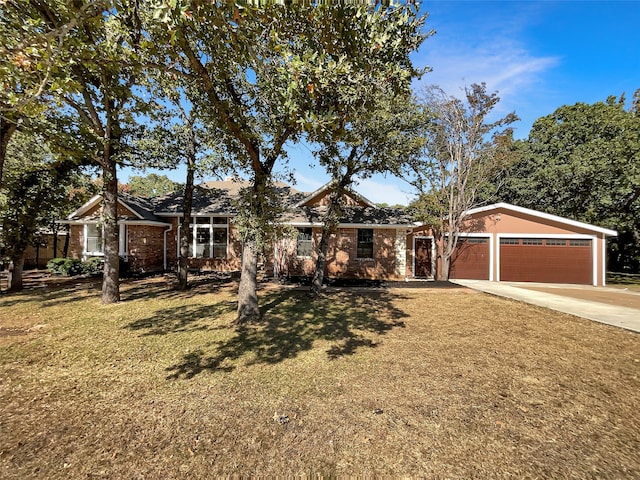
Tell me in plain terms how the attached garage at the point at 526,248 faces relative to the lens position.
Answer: facing the viewer

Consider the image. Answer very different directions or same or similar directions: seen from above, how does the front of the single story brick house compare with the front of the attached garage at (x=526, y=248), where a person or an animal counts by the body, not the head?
same or similar directions

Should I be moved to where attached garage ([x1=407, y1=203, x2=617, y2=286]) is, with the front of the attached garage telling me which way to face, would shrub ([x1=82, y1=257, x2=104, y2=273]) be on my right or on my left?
on my right

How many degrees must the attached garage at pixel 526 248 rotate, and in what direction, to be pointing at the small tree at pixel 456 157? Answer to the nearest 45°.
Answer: approximately 45° to its right

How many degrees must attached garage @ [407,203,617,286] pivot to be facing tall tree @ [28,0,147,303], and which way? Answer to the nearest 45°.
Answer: approximately 45° to its right

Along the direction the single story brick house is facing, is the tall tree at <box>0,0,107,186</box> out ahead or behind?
ahead

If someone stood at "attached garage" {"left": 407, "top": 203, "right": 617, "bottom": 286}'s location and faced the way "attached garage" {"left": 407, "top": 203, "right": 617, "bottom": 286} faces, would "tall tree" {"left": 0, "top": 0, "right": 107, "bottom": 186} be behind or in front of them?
in front

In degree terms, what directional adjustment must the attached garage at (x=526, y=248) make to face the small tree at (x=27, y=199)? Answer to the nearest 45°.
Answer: approximately 45° to its right
